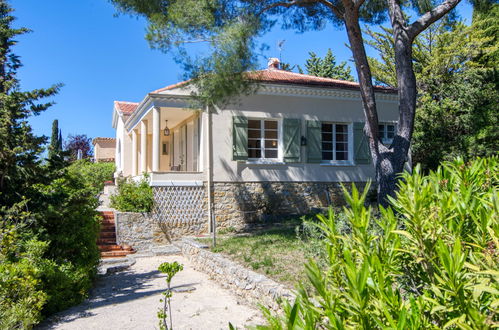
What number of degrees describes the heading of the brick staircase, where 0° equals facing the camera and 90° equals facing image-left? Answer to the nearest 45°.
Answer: approximately 0°

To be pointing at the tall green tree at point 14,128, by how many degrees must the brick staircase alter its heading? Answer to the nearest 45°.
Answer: approximately 90° to its right

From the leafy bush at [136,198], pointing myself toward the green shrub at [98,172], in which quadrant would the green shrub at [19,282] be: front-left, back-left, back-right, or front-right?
back-left
